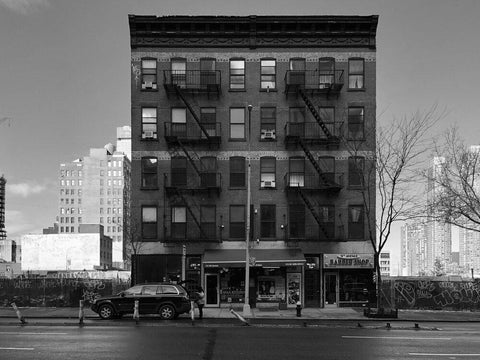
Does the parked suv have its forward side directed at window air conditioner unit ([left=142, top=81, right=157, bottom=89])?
no

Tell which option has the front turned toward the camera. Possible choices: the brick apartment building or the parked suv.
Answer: the brick apartment building

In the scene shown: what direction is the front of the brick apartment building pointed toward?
toward the camera

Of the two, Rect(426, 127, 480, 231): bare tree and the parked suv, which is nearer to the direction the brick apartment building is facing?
the parked suv

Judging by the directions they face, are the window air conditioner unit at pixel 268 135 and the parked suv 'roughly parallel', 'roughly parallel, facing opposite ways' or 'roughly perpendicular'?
roughly perpendicular

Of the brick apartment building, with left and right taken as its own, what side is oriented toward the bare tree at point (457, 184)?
left

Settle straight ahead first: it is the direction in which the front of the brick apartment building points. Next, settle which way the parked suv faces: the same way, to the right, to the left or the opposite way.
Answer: to the right

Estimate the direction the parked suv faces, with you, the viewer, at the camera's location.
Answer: facing to the left of the viewer

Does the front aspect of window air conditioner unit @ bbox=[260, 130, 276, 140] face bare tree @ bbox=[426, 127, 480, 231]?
no

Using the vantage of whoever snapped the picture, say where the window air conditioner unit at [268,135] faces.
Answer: facing the viewer

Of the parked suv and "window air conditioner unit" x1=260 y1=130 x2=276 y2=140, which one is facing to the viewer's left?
the parked suv

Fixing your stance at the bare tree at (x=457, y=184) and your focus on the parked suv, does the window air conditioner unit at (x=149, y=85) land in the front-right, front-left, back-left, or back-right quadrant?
front-right

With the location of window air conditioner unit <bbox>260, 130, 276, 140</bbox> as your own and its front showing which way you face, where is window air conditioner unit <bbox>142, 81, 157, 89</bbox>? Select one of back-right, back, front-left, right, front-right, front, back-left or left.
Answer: right
